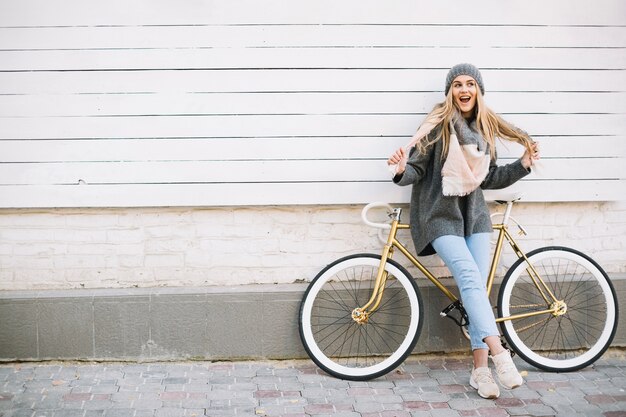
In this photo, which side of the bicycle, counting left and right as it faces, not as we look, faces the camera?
left
